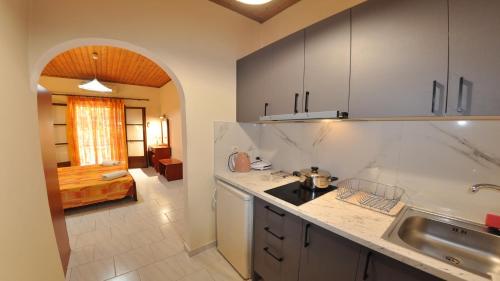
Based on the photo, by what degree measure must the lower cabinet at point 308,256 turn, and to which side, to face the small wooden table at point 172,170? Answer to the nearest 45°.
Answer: approximately 90° to its right

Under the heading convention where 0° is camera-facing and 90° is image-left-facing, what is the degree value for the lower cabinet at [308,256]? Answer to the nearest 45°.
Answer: approximately 45°

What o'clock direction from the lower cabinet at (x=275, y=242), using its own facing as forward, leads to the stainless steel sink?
The stainless steel sink is roughly at 8 o'clock from the lower cabinet.

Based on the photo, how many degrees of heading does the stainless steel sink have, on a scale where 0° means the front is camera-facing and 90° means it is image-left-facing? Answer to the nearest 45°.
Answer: approximately 45°

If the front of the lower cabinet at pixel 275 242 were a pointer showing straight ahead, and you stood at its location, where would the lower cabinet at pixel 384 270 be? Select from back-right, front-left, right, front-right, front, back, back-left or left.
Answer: left

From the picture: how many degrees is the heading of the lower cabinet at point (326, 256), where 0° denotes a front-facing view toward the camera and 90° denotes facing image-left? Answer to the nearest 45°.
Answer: approximately 45°

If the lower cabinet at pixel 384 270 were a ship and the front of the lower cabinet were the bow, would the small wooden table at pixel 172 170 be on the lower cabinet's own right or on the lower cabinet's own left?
on the lower cabinet's own right

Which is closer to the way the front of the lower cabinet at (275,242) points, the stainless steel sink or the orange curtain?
the orange curtain

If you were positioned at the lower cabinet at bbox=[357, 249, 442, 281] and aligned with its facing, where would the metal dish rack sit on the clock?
The metal dish rack is roughly at 4 o'clock from the lower cabinet.

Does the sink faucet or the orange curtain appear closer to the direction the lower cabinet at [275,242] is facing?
the orange curtain
